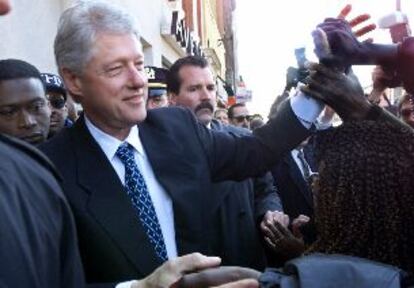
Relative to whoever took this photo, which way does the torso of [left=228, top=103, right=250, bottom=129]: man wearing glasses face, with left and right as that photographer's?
facing the viewer and to the right of the viewer

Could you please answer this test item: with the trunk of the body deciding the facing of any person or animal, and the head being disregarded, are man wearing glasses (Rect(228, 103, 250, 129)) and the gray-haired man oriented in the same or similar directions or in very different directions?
same or similar directions

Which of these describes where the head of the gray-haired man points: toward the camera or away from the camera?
toward the camera

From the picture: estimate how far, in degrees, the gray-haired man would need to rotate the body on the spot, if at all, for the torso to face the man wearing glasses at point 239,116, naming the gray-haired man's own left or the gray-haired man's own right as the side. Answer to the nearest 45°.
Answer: approximately 135° to the gray-haired man's own left

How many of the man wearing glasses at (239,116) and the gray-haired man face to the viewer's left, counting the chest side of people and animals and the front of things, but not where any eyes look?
0

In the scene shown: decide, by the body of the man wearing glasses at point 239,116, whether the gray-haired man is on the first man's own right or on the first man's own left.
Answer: on the first man's own right
